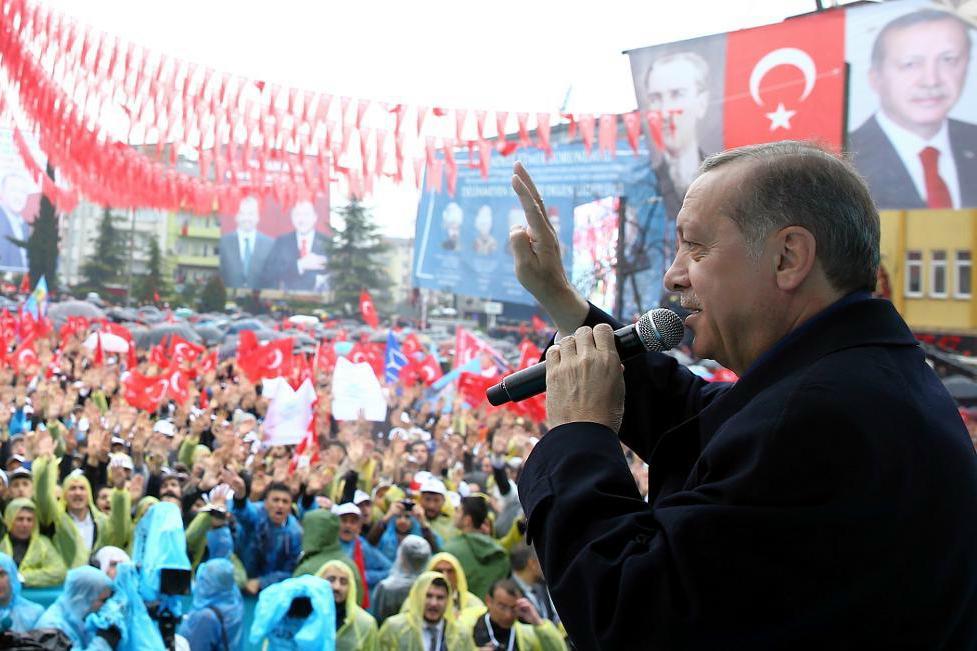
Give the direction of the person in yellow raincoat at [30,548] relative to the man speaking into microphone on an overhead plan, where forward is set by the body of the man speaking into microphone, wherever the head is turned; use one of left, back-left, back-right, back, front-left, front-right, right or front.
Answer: front-right

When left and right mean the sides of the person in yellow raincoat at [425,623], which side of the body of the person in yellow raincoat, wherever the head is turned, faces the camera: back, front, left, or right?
front

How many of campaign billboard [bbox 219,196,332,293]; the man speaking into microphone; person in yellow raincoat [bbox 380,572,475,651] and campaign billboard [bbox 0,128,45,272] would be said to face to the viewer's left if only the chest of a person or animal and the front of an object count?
1

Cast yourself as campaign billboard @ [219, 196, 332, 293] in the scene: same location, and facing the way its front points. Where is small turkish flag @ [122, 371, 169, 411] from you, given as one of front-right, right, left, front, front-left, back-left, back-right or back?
front

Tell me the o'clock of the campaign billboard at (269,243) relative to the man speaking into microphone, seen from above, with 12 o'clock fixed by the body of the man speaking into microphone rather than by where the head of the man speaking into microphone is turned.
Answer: The campaign billboard is roughly at 2 o'clock from the man speaking into microphone.

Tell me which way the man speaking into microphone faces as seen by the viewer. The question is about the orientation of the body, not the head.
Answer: to the viewer's left

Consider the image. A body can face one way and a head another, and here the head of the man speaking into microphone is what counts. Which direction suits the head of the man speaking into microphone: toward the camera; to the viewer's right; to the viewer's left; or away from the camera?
to the viewer's left

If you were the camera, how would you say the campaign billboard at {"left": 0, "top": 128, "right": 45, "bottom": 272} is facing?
facing the viewer

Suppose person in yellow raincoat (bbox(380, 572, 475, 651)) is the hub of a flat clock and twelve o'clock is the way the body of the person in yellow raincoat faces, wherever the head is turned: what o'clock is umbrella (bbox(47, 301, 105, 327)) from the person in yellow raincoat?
The umbrella is roughly at 5 o'clock from the person in yellow raincoat.

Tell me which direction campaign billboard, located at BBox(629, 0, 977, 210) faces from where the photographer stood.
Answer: facing the viewer and to the left of the viewer

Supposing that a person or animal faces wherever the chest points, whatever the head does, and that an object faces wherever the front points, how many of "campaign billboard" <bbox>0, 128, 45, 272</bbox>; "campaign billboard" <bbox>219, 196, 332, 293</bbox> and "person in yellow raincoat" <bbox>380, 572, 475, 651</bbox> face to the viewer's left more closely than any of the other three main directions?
0

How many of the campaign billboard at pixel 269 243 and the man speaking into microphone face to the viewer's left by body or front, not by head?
1

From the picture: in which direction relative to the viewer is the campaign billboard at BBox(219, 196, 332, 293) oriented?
toward the camera

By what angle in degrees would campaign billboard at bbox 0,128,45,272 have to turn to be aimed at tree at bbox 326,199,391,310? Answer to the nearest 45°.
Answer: approximately 135° to its left
